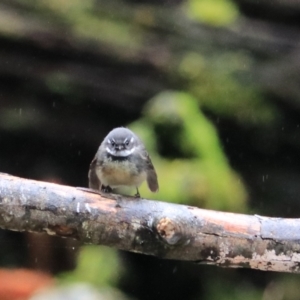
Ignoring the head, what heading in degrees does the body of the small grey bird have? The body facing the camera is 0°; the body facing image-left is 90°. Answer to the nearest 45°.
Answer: approximately 0°
